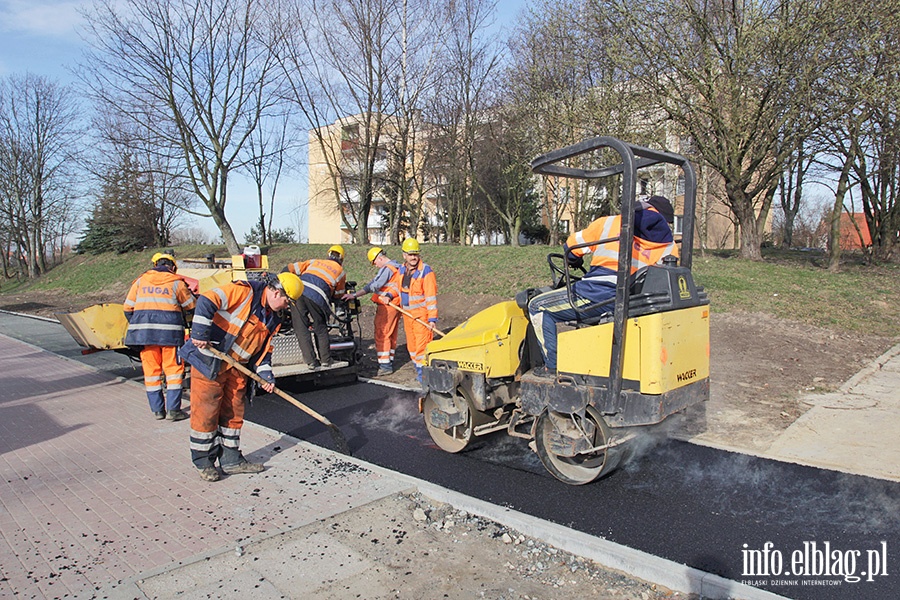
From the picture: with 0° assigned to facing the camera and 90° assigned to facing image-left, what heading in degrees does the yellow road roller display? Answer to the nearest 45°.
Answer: approximately 135°

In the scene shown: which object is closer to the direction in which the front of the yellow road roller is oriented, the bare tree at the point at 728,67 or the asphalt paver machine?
the asphalt paver machine

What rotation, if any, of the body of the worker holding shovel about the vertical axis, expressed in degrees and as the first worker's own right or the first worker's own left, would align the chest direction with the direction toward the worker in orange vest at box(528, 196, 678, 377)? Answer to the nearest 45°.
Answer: approximately 90° to the first worker's own left

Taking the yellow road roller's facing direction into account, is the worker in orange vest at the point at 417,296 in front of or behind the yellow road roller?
in front

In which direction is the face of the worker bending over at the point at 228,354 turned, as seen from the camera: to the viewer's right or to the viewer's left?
to the viewer's right

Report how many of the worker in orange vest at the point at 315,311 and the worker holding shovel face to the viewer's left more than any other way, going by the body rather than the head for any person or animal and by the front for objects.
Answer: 1

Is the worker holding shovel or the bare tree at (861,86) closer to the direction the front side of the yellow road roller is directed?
the worker holding shovel

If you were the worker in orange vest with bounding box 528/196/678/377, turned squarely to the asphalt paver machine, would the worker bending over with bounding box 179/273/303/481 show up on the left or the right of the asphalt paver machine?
left
